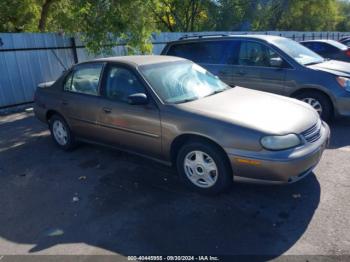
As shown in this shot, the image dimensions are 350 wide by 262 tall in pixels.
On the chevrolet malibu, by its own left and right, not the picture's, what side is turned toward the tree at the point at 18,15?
back

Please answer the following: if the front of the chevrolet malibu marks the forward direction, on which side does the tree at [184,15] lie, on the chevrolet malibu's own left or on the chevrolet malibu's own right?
on the chevrolet malibu's own left

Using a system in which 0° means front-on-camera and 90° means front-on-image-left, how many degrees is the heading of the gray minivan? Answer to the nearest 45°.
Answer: approximately 315°

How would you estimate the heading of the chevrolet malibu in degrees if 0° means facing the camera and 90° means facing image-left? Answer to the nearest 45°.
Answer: approximately 315°

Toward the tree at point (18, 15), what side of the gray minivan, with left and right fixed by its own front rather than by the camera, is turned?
back

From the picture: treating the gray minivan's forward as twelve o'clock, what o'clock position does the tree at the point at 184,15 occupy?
The tree is roughly at 7 o'clock from the gray minivan.

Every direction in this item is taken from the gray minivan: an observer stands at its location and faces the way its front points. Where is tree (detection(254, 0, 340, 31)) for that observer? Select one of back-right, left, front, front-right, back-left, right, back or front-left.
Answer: back-left
